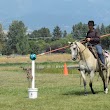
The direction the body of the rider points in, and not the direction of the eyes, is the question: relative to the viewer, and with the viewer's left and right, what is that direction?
facing the viewer and to the left of the viewer
